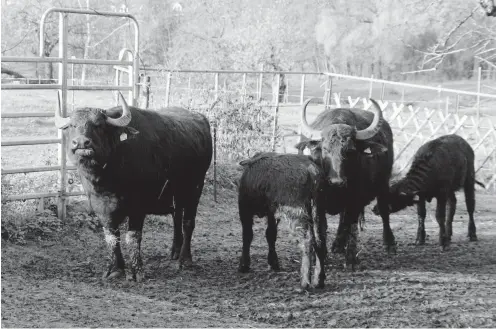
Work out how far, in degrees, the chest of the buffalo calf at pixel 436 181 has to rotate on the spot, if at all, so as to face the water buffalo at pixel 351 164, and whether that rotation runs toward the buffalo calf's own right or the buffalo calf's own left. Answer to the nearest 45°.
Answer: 0° — it already faces it

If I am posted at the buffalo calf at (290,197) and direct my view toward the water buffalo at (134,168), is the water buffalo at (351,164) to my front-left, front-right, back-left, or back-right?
back-right

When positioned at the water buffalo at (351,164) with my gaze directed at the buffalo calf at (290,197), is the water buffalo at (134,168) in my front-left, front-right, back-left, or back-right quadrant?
front-right

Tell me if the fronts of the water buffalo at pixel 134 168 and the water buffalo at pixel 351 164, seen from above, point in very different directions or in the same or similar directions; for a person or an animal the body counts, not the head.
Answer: same or similar directions

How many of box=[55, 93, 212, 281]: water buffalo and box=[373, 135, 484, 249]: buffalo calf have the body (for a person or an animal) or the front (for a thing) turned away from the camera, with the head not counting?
0

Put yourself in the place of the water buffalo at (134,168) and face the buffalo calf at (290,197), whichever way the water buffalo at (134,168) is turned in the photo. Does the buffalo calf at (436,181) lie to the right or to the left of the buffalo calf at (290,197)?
left

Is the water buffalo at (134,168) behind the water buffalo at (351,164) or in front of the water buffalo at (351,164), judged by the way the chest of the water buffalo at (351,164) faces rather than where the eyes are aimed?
in front

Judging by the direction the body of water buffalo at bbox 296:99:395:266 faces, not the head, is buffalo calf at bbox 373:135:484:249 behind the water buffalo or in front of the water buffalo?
behind

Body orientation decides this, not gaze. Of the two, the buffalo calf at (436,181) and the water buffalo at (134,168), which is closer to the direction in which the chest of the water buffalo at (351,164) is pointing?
the water buffalo

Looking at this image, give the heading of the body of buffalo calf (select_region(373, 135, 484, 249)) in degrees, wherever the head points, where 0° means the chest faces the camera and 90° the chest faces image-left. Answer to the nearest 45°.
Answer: approximately 45°

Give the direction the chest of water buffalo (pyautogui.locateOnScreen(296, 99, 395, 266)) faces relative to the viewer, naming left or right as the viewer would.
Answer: facing the viewer and to the left of the viewer

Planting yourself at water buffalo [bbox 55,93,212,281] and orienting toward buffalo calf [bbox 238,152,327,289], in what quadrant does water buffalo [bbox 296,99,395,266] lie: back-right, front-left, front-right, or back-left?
front-left

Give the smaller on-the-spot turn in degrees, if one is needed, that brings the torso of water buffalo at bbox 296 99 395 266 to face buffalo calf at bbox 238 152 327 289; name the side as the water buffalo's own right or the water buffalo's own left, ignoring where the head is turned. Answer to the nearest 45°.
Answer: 0° — it already faces it

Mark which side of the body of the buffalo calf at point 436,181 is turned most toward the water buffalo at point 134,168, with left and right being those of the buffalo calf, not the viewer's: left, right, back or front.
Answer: front
